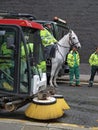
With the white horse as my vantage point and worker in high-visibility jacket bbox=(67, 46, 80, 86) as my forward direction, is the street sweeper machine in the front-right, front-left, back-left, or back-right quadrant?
back-right

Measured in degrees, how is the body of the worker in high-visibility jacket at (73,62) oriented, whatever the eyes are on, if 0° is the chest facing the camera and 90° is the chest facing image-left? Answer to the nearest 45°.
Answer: approximately 0°

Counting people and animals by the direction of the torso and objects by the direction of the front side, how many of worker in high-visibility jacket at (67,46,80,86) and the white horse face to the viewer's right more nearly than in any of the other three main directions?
1

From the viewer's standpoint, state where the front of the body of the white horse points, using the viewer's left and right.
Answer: facing to the right of the viewer

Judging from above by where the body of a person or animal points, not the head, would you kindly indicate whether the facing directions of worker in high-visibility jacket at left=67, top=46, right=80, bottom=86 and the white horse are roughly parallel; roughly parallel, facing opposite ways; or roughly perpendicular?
roughly perpendicular

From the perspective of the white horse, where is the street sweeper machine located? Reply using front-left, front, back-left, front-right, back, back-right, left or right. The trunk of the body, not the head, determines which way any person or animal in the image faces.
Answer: right
